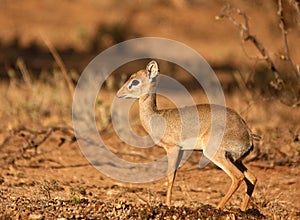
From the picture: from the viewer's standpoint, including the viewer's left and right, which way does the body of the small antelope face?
facing to the left of the viewer

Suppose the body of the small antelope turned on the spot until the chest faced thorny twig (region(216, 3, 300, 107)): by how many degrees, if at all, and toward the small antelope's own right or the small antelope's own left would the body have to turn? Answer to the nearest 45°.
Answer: approximately 135° to the small antelope's own right

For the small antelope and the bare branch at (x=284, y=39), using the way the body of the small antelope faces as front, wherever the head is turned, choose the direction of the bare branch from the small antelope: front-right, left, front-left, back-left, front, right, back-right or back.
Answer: back-right
